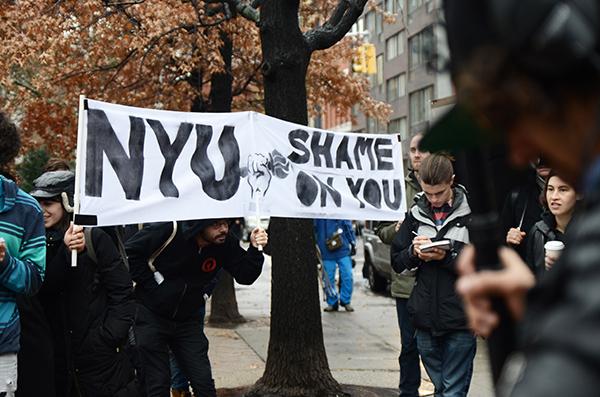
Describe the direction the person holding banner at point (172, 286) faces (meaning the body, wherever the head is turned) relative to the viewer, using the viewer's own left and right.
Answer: facing the viewer and to the right of the viewer

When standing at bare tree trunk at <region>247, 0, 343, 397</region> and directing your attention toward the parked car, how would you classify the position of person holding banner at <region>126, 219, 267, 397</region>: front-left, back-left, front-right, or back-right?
back-left

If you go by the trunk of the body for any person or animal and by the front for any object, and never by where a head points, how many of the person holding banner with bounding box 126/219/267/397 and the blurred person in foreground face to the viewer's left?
1

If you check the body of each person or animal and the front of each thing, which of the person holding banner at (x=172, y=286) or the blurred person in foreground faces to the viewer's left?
the blurred person in foreground

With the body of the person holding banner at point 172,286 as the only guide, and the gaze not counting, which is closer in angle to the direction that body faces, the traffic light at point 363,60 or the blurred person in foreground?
the blurred person in foreground

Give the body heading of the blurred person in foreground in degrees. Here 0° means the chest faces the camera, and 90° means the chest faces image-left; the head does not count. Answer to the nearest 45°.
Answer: approximately 90°
